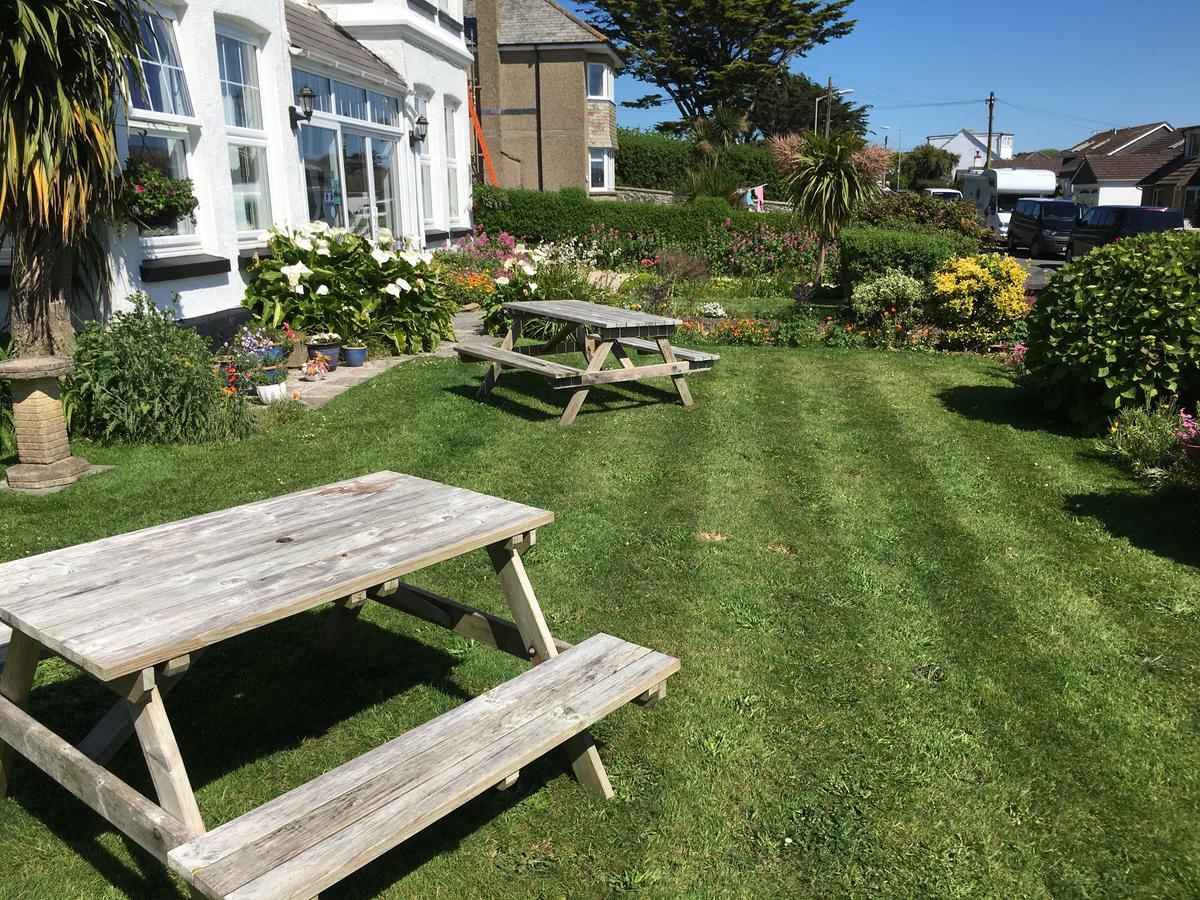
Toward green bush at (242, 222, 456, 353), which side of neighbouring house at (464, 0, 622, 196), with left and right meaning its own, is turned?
right

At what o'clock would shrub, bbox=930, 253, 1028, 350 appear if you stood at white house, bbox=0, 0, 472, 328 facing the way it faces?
The shrub is roughly at 11 o'clock from the white house.

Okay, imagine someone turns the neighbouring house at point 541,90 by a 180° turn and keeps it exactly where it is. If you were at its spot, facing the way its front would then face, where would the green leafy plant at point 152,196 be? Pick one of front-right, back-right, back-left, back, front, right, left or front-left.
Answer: left

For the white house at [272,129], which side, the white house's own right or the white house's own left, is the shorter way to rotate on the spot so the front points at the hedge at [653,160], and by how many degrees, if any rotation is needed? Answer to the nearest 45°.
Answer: approximately 90° to the white house's own left

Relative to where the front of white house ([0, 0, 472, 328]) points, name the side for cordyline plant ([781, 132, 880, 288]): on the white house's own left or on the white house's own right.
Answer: on the white house's own left

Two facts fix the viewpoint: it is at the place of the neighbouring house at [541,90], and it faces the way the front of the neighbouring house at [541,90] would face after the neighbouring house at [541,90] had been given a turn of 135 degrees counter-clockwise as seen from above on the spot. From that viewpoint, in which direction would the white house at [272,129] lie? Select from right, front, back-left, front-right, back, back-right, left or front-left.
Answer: back-left

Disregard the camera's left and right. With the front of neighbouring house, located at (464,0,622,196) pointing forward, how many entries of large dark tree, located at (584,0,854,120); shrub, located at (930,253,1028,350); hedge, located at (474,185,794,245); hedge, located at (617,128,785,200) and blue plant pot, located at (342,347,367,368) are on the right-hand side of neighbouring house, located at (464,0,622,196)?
3

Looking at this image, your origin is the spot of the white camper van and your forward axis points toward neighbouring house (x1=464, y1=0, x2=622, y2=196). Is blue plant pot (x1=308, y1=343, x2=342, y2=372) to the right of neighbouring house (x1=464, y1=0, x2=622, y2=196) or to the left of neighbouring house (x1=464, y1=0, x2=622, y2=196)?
left

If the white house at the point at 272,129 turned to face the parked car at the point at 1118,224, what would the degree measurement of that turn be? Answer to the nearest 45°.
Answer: approximately 45° to its left

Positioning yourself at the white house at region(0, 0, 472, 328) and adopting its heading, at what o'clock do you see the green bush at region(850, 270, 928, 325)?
The green bush is roughly at 11 o'clock from the white house.

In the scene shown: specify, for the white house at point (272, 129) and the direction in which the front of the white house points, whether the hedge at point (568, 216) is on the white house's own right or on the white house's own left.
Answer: on the white house's own left

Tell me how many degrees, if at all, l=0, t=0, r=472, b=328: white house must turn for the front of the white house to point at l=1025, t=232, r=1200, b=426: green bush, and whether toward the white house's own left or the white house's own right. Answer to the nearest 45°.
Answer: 0° — it already faces it

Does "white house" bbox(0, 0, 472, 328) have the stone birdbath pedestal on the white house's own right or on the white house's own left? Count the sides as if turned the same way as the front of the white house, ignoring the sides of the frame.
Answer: on the white house's own right

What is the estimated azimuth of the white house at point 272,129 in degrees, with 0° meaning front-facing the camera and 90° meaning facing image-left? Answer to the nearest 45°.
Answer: approximately 315°

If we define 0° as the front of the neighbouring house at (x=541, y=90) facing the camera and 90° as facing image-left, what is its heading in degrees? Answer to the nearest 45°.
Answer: approximately 270°

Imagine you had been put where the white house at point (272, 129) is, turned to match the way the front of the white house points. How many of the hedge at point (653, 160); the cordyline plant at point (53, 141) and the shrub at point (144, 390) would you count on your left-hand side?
1
